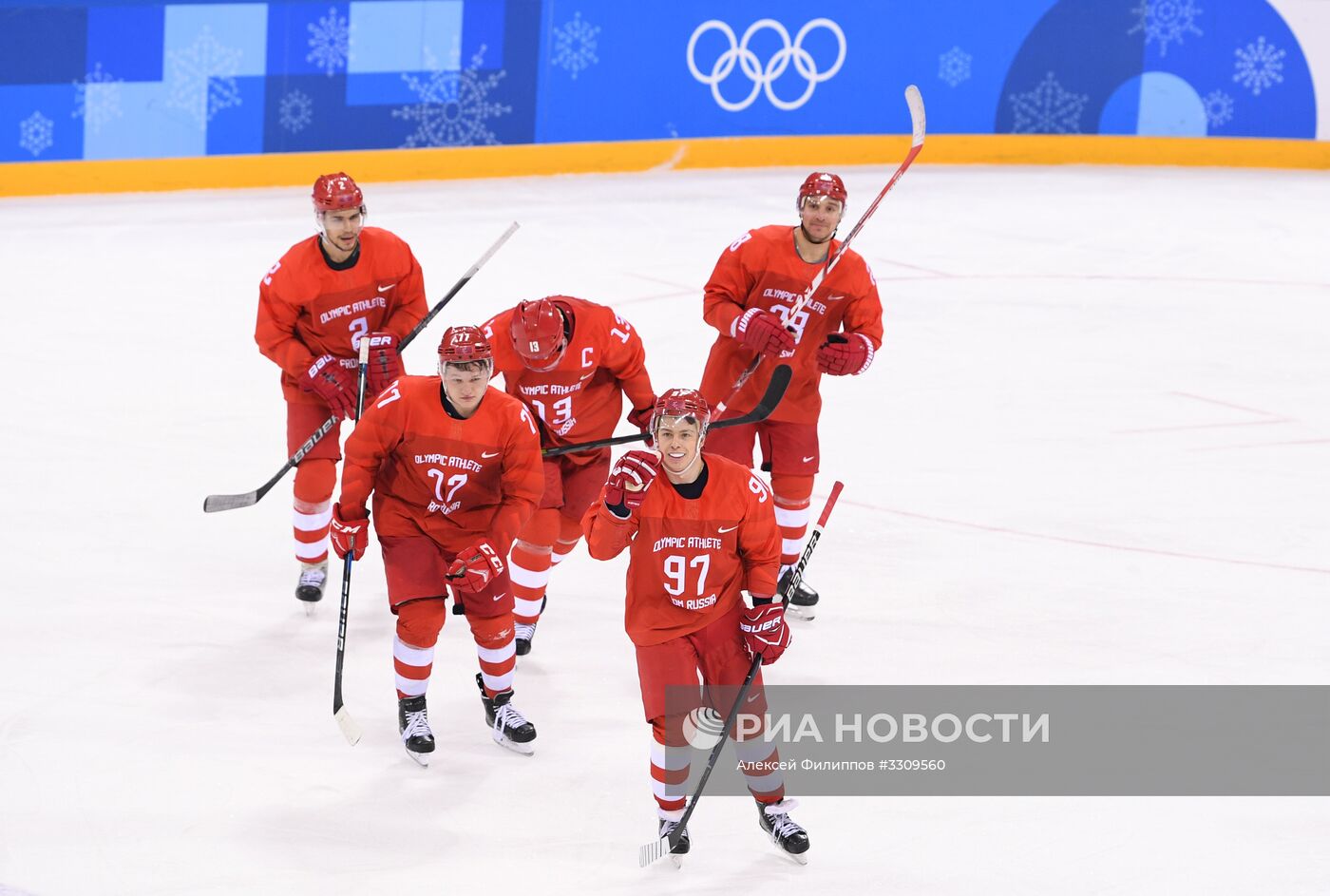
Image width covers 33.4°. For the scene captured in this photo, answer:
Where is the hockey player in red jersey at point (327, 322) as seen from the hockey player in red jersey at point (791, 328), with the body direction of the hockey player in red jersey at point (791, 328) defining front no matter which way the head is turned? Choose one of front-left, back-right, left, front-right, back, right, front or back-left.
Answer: right

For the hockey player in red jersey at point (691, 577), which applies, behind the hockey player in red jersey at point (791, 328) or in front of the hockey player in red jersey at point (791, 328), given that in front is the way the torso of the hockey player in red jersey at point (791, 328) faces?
in front

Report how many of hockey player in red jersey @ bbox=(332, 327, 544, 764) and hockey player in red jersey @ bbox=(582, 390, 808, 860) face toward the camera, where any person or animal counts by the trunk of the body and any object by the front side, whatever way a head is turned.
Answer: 2

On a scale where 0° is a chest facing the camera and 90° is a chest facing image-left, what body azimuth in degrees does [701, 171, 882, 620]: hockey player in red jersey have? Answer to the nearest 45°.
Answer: approximately 0°

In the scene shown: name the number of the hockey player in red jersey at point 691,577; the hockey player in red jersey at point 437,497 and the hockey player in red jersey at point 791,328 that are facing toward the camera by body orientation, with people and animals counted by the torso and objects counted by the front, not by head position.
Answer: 3

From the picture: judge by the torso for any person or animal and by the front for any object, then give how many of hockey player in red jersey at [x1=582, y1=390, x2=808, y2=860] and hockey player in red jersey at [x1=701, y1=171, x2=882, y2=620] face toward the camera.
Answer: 2

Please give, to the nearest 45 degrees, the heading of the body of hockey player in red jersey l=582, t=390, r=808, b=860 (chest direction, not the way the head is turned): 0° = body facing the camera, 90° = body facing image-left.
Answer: approximately 0°

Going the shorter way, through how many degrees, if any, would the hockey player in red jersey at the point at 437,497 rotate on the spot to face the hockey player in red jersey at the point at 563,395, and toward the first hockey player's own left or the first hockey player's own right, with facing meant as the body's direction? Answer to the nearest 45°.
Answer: approximately 135° to the first hockey player's own left

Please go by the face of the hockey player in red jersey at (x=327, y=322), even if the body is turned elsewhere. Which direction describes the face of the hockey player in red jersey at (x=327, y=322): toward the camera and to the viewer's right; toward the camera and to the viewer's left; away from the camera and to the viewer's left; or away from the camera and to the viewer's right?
toward the camera and to the viewer's right

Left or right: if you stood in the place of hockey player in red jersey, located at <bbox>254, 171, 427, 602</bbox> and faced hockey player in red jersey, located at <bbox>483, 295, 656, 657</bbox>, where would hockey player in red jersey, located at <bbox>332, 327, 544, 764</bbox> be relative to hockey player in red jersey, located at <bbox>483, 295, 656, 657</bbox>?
right
